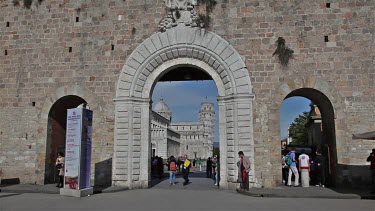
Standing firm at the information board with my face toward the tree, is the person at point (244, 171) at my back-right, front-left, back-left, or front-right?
front-right

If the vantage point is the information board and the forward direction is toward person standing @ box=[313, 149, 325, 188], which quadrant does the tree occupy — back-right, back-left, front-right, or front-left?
front-left

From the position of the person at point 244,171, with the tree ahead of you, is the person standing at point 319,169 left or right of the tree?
right

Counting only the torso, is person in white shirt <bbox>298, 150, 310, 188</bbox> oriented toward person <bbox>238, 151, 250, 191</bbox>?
no

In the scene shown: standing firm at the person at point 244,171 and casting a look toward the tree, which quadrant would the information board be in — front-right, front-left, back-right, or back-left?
back-left
